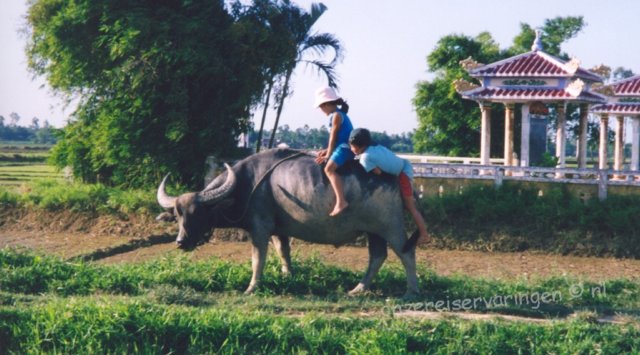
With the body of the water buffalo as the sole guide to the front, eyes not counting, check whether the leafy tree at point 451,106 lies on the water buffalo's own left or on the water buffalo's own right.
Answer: on the water buffalo's own right

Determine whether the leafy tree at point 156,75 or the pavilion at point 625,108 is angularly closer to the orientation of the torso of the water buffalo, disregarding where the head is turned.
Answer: the leafy tree

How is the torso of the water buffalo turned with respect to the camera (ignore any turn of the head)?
to the viewer's left

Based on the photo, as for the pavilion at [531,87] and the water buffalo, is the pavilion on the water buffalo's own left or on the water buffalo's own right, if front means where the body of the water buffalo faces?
on the water buffalo's own right

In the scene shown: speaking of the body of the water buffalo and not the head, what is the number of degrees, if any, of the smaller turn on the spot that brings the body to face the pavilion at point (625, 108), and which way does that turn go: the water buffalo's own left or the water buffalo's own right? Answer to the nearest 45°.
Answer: approximately 135° to the water buffalo's own right

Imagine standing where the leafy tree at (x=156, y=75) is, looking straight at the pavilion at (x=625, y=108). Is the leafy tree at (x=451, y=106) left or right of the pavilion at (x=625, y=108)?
left
